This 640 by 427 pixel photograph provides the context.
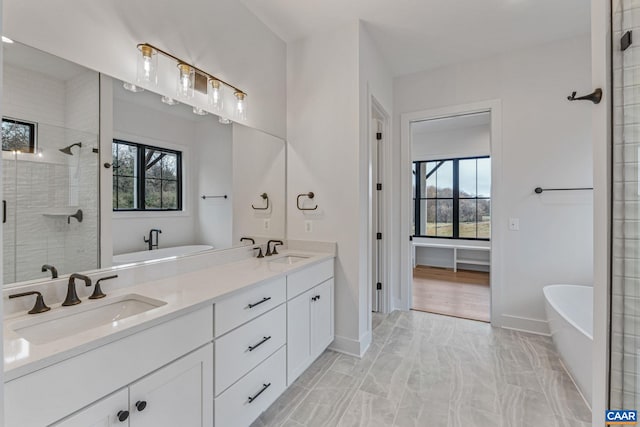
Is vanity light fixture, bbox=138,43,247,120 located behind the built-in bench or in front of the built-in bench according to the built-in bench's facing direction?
in front

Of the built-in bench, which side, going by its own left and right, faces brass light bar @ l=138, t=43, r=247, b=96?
front

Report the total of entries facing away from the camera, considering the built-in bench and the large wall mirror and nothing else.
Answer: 0

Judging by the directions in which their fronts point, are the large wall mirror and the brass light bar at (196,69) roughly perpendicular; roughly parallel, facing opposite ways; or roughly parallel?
roughly parallel

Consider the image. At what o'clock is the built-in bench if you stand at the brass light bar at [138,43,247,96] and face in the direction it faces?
The built-in bench is roughly at 10 o'clock from the brass light bar.

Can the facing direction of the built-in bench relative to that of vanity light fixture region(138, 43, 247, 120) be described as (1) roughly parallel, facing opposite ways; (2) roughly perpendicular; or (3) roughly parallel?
roughly perpendicular

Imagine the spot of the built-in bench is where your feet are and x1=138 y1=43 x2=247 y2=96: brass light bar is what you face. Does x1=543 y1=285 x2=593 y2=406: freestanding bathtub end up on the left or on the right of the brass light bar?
left

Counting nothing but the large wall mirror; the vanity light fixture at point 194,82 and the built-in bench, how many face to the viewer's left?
0

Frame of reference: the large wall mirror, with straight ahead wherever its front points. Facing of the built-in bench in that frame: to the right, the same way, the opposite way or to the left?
to the right

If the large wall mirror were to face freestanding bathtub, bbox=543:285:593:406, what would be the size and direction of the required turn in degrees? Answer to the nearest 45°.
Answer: approximately 45° to its left

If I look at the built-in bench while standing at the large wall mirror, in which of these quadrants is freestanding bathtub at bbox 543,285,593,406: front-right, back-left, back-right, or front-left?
front-right

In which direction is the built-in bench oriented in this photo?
toward the camera

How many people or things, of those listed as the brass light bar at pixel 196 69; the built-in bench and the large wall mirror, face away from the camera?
0

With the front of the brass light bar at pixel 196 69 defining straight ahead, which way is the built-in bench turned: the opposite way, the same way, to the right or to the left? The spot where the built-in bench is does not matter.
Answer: to the right
